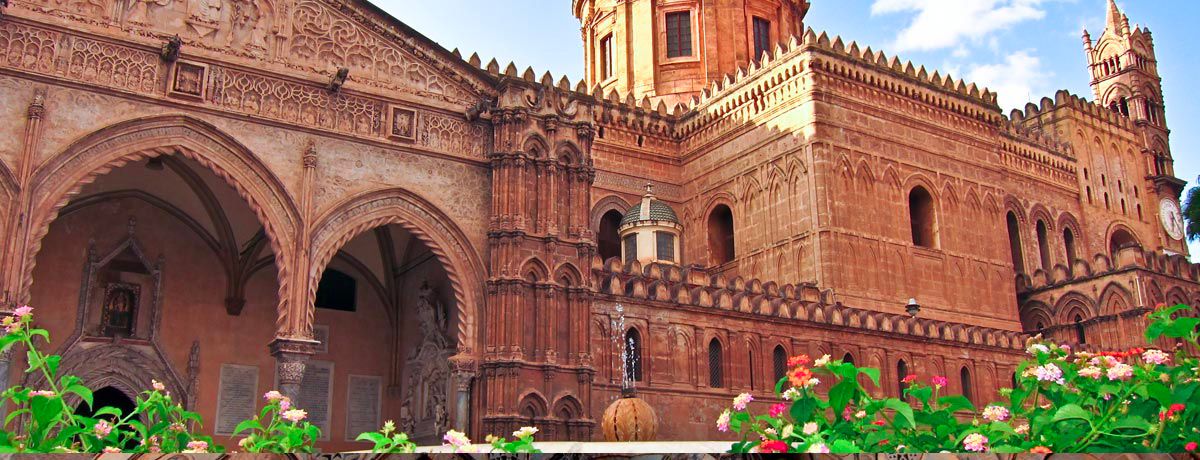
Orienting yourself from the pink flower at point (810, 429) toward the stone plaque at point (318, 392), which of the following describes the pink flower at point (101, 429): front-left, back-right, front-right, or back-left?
front-left

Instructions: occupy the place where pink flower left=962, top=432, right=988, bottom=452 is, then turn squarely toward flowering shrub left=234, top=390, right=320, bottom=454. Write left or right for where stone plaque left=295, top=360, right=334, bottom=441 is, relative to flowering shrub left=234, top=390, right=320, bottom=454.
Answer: right

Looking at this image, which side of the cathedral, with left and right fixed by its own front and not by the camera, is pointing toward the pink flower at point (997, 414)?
front

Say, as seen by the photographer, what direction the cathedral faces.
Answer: facing the viewer and to the right of the viewer

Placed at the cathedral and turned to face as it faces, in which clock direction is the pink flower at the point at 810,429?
The pink flower is roughly at 1 o'clock from the cathedral.

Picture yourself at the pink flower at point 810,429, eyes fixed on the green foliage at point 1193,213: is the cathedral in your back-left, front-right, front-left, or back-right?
front-left

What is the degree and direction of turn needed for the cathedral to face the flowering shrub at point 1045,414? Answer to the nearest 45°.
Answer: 0° — it already faces it

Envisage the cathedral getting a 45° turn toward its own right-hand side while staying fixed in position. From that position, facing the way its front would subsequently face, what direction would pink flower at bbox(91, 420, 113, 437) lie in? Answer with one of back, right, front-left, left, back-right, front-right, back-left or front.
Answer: front

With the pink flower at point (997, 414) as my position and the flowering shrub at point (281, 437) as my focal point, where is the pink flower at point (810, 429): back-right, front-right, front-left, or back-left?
front-left
